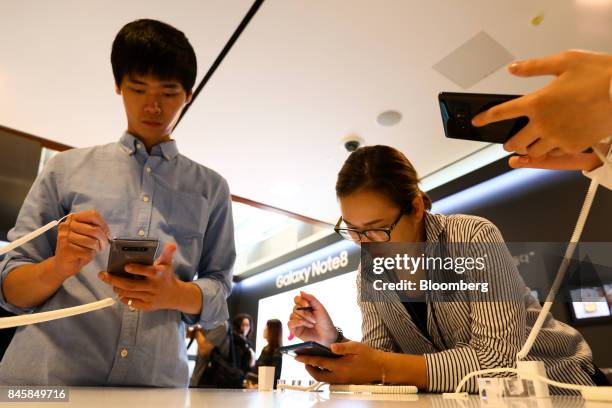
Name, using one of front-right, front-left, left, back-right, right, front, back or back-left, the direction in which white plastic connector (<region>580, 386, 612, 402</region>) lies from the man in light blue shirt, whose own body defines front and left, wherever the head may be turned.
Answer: front-left

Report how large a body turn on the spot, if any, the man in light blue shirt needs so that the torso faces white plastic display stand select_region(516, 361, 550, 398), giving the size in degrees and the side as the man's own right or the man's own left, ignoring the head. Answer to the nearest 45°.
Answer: approximately 45° to the man's own left

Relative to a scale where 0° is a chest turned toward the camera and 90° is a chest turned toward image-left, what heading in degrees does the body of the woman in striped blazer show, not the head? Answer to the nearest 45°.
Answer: approximately 45°

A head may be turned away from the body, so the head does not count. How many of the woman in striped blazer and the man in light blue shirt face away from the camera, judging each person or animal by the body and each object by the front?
0

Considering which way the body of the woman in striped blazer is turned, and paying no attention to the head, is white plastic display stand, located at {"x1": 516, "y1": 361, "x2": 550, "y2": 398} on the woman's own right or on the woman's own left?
on the woman's own left

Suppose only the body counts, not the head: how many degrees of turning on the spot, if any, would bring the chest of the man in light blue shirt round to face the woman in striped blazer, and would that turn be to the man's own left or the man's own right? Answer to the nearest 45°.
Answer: approximately 90° to the man's own left

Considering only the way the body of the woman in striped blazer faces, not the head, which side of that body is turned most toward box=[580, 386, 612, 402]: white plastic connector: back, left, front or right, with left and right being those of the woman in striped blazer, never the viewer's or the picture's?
left

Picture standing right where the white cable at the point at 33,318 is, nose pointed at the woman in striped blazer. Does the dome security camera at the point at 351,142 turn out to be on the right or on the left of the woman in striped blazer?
left

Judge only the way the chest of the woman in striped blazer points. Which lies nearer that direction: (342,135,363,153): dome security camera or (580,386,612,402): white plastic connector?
the white plastic connector
